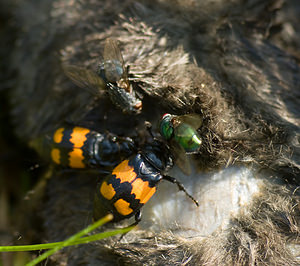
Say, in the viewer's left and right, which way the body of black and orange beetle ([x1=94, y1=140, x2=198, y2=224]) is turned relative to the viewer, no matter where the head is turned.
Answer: facing away from the viewer and to the right of the viewer

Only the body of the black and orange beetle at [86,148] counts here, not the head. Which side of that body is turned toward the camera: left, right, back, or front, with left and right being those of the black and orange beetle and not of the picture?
right

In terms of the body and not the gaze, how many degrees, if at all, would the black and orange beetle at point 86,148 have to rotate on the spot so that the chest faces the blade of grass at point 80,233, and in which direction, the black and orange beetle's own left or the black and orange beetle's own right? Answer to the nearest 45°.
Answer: approximately 90° to the black and orange beetle's own right
